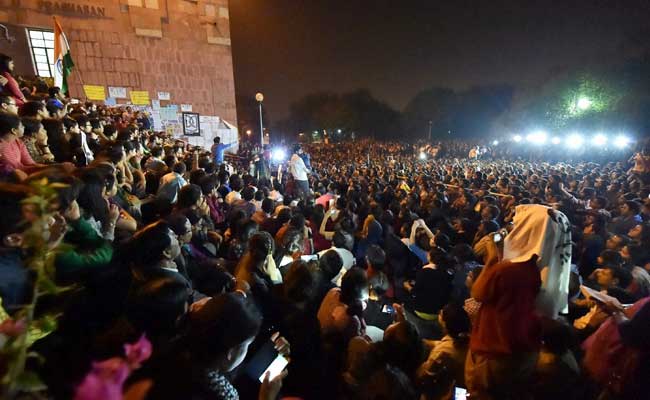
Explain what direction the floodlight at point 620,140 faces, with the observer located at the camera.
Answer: facing the viewer

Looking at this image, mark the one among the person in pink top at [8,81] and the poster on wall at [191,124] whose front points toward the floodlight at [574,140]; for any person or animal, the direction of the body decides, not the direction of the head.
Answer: the person in pink top

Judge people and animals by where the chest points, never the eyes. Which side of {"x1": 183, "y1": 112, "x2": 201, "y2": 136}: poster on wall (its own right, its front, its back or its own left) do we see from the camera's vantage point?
front

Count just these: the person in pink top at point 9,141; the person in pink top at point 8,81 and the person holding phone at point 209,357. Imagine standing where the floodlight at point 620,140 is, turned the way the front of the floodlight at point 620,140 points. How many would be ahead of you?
3

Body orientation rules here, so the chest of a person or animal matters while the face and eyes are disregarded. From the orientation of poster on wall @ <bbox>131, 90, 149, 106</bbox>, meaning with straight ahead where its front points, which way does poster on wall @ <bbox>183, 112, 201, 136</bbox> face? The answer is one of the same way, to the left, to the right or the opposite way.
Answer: the same way

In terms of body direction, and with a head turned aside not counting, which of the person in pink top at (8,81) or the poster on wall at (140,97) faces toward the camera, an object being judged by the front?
the poster on wall

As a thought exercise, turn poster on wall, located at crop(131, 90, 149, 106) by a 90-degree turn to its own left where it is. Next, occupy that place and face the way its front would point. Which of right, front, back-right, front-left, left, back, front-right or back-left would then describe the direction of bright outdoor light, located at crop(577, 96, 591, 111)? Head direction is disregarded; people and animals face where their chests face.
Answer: front

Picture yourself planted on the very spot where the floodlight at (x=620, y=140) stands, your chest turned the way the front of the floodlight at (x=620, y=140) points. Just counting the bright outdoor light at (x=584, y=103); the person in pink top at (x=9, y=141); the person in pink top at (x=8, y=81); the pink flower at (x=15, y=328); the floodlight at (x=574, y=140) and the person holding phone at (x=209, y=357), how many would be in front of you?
4

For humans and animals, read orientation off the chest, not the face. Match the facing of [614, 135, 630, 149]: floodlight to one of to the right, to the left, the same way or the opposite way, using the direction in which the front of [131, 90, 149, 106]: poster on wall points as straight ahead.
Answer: to the right

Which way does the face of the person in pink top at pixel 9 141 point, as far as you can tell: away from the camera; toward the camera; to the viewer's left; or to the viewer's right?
to the viewer's right

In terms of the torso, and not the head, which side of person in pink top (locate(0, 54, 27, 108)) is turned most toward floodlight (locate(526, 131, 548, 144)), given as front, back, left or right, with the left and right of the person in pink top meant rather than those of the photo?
front

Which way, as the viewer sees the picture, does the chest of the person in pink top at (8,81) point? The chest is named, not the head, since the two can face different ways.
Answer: to the viewer's right

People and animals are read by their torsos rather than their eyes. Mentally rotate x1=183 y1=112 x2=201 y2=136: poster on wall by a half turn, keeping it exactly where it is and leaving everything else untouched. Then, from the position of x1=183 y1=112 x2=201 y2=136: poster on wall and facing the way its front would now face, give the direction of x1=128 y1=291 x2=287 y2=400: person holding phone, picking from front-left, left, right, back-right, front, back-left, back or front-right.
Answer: back
